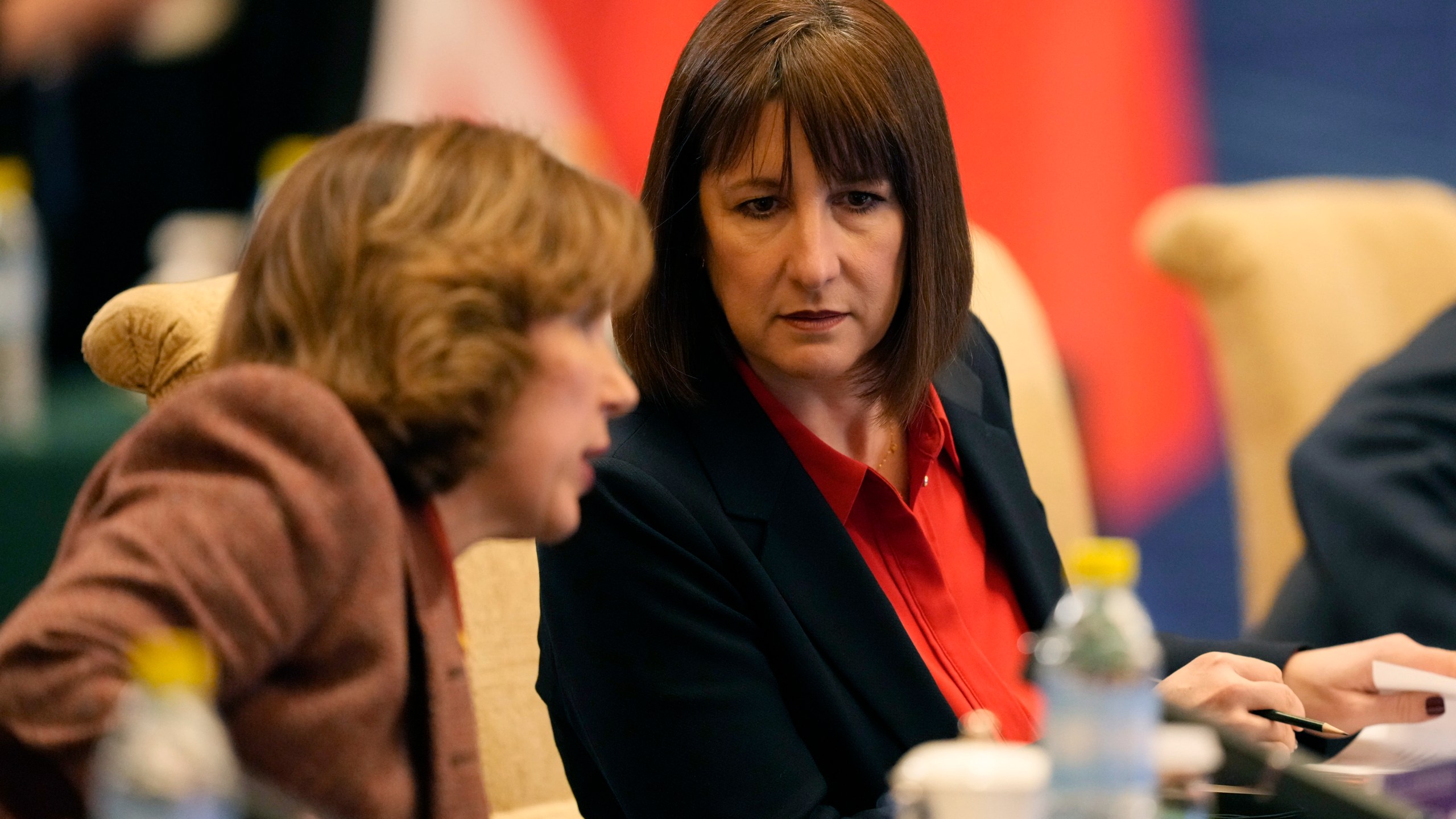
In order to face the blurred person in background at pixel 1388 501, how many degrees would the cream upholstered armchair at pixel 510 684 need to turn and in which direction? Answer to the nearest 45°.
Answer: approximately 45° to its left

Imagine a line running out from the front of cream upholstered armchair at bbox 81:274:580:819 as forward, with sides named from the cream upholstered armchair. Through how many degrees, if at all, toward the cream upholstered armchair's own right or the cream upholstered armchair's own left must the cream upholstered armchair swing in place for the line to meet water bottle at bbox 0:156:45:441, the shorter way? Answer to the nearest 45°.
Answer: approximately 180°

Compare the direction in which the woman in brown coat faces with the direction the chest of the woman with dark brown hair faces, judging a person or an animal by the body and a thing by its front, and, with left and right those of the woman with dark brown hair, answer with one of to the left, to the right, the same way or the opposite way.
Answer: to the left

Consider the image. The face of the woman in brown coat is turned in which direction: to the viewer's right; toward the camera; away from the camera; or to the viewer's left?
to the viewer's right

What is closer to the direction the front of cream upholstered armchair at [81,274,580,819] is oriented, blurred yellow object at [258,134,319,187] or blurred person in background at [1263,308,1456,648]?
the blurred person in background

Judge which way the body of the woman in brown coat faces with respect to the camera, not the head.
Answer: to the viewer's right

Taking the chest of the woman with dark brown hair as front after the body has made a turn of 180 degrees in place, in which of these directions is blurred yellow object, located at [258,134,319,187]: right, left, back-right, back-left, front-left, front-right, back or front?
front

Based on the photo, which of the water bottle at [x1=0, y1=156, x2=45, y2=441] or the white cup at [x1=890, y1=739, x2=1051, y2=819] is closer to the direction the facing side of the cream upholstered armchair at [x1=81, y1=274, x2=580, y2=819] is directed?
the white cup

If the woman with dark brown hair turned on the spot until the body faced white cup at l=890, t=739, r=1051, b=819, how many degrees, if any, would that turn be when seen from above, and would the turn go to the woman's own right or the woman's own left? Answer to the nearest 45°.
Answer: approximately 45° to the woman's own right

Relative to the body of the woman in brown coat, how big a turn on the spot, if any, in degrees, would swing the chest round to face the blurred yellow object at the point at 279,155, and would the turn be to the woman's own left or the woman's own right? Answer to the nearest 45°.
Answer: approximately 90° to the woman's own left

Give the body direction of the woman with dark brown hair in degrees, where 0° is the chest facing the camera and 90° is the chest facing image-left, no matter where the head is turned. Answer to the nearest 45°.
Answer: approximately 315°

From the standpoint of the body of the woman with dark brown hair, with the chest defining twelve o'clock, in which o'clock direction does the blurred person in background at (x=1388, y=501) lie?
The blurred person in background is roughly at 9 o'clock from the woman with dark brown hair.
